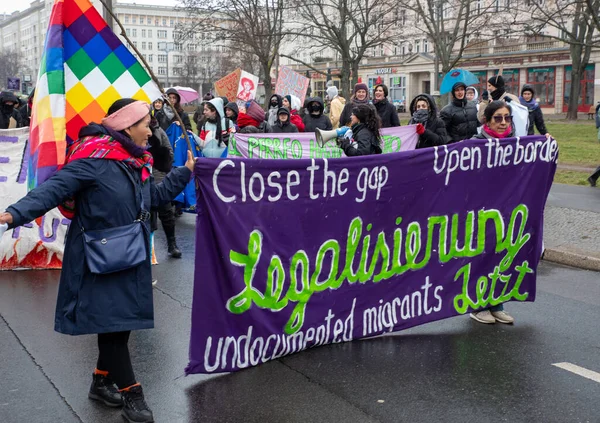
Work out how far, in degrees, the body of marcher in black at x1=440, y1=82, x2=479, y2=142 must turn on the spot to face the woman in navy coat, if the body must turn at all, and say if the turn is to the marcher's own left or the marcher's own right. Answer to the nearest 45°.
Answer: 0° — they already face them

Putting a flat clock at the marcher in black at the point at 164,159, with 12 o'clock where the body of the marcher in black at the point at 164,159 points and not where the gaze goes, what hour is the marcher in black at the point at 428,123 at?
the marcher in black at the point at 428,123 is roughly at 9 o'clock from the marcher in black at the point at 164,159.

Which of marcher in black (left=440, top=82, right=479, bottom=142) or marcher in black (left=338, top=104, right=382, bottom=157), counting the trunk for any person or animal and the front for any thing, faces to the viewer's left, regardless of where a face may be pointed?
marcher in black (left=338, top=104, right=382, bottom=157)

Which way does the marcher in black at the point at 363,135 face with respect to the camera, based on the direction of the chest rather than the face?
to the viewer's left

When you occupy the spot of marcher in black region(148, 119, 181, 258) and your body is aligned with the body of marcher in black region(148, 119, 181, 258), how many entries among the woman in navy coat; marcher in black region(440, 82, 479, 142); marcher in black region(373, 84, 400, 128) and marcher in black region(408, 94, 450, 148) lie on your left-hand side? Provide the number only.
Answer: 3

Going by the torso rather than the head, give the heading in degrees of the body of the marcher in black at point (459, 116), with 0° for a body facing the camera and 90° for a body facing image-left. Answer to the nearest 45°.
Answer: approximately 0°

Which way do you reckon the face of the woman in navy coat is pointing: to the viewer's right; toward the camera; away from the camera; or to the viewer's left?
to the viewer's right

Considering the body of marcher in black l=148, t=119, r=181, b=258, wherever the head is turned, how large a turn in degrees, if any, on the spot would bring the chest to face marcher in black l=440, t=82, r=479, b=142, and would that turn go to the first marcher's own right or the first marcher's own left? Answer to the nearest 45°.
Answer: approximately 90° to the first marcher's own left

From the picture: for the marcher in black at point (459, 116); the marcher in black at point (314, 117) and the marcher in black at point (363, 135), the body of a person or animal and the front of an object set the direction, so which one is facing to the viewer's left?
the marcher in black at point (363, 135)

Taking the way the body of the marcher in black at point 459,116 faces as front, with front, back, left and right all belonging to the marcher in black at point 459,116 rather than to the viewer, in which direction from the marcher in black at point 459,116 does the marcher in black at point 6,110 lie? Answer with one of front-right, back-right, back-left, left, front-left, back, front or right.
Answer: right

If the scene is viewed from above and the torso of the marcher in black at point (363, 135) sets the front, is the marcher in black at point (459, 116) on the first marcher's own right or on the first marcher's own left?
on the first marcher's own right
